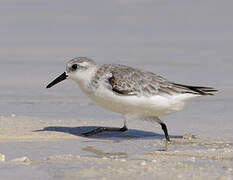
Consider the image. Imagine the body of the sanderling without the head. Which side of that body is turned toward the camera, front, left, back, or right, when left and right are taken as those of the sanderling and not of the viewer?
left
